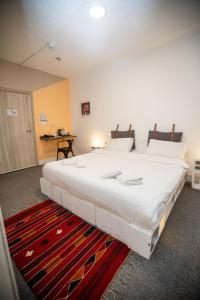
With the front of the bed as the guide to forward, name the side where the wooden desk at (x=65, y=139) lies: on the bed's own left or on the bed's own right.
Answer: on the bed's own right

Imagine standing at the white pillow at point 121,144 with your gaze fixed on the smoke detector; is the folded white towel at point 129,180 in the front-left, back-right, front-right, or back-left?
front-left

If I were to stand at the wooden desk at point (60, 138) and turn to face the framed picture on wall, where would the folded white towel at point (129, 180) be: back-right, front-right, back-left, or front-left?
front-right

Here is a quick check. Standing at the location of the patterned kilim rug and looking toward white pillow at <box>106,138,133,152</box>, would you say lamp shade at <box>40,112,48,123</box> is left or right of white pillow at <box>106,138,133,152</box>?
left

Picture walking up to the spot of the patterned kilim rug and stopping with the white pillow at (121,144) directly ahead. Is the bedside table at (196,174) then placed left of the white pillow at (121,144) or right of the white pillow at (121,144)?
right

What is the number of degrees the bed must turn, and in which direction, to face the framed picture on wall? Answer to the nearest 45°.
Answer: approximately 135° to its right

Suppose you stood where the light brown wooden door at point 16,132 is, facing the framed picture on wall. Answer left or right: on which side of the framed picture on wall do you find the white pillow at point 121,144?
right

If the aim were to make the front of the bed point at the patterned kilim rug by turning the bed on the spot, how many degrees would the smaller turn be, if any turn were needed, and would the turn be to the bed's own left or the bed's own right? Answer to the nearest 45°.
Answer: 0° — it already faces it

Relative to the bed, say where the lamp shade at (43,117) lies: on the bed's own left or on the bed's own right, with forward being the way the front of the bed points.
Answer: on the bed's own right
